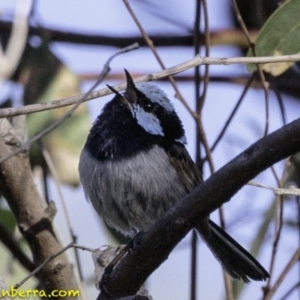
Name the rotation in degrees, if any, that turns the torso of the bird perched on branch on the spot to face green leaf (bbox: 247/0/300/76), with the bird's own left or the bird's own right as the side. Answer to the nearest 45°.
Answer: approximately 135° to the bird's own left

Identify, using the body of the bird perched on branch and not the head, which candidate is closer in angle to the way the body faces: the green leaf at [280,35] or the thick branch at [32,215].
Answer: the thick branch

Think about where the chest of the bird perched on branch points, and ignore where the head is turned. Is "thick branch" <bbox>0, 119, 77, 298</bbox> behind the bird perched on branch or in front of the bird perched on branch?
in front
